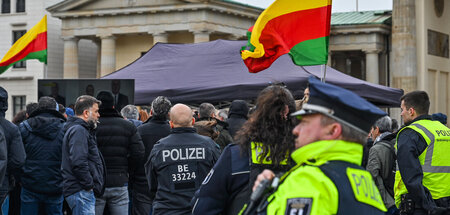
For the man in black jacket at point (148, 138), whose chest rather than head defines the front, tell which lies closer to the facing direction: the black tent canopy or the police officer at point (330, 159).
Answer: the black tent canopy

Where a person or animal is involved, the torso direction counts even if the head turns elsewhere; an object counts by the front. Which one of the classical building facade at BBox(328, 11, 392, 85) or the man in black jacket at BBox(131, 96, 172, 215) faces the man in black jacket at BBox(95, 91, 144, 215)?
the classical building facade

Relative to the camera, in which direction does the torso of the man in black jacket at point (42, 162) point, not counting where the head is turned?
away from the camera

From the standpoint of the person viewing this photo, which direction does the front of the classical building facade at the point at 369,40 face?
facing the viewer

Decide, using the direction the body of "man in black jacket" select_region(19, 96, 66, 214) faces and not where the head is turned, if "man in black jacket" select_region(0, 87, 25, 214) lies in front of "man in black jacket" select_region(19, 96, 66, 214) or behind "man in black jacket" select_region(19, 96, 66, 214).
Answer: behind

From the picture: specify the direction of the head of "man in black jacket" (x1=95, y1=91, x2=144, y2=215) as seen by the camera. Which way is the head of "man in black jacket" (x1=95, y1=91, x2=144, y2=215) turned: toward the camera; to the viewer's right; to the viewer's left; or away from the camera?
away from the camera

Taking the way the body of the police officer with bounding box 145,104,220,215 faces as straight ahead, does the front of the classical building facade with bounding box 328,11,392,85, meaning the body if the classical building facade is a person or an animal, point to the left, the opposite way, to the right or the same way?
the opposite way

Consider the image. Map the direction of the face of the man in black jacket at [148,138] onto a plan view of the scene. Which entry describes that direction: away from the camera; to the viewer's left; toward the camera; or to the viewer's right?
away from the camera

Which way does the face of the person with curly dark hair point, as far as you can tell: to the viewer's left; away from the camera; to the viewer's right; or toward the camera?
away from the camera

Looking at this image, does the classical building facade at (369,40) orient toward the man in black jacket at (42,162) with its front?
yes

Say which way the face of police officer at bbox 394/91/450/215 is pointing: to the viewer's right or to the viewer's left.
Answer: to the viewer's left

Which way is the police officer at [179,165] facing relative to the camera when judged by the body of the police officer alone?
away from the camera

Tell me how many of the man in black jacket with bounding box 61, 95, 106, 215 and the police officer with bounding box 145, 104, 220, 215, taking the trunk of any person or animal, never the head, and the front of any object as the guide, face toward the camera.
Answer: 0

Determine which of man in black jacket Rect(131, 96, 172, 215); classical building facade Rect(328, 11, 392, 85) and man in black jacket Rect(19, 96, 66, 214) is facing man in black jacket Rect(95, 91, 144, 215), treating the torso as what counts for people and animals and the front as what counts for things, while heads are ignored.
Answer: the classical building facade
